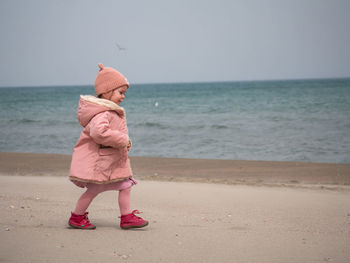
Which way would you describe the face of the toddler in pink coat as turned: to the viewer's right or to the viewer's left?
to the viewer's right

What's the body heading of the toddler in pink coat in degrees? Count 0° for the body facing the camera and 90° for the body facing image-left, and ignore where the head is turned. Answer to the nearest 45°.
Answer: approximately 270°
